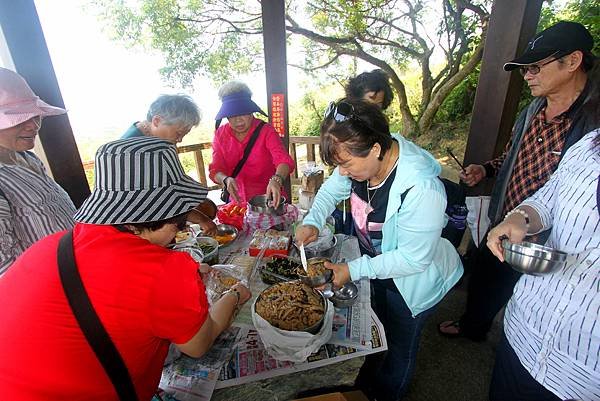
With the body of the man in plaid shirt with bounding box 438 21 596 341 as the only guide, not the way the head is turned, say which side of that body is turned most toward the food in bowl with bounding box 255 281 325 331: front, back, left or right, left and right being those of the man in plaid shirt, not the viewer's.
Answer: front

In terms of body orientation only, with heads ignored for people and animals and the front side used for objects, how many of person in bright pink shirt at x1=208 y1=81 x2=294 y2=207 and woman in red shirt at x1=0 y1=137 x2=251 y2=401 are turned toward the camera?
1

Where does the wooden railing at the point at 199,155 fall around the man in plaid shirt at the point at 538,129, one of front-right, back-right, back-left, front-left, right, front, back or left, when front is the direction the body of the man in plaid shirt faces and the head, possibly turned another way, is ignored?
front-right

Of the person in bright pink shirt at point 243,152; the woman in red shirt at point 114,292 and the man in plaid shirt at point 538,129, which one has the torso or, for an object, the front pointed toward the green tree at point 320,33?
the woman in red shirt

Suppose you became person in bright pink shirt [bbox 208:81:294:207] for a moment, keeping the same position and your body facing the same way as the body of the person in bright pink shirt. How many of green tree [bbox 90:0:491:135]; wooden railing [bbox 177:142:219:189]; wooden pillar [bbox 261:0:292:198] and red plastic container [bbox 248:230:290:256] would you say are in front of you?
1

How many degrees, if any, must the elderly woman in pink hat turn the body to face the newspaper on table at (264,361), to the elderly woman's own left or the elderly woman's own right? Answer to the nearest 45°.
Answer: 0° — they already face it

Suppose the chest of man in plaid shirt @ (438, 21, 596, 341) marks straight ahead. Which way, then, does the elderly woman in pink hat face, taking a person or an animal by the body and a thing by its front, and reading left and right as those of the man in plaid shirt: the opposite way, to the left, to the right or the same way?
the opposite way

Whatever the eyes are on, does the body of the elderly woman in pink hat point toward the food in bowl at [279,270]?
yes

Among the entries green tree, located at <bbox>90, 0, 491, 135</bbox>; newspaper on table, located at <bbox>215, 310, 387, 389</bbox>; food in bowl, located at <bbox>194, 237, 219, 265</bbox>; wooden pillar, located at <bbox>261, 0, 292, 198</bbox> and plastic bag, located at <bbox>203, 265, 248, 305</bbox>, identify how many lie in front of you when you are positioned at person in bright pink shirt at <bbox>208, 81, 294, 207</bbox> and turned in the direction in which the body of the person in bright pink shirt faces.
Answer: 3

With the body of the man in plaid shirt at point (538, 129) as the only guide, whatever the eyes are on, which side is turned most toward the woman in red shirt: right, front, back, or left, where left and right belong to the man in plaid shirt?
front

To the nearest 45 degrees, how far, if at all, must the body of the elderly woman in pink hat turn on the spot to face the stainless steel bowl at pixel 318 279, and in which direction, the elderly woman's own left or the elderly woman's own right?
0° — they already face it

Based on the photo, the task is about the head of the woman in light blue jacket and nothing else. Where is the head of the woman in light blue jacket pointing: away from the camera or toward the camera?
toward the camera

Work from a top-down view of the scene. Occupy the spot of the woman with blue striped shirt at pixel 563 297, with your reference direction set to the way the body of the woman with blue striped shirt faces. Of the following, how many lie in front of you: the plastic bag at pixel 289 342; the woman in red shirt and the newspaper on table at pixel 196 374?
3

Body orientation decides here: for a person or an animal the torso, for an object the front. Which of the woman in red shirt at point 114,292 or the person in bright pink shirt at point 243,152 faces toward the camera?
the person in bright pink shirt

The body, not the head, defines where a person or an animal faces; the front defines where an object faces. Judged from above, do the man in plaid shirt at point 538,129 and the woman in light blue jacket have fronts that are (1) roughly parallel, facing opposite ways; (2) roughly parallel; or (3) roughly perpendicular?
roughly parallel

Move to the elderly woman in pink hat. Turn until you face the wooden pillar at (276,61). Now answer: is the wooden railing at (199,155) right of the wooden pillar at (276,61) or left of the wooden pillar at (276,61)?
left

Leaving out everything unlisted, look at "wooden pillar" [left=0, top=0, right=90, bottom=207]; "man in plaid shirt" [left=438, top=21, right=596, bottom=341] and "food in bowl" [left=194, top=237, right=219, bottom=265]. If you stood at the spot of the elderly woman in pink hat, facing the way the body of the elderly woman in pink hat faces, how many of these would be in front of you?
2

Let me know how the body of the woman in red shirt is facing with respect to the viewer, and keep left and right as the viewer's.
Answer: facing away from the viewer and to the right of the viewer

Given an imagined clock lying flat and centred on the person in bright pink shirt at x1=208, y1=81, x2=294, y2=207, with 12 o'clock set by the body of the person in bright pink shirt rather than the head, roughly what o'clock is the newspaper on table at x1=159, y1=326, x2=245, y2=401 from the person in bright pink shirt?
The newspaper on table is roughly at 12 o'clock from the person in bright pink shirt.

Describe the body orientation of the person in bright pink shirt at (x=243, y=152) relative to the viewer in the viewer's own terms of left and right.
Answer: facing the viewer
